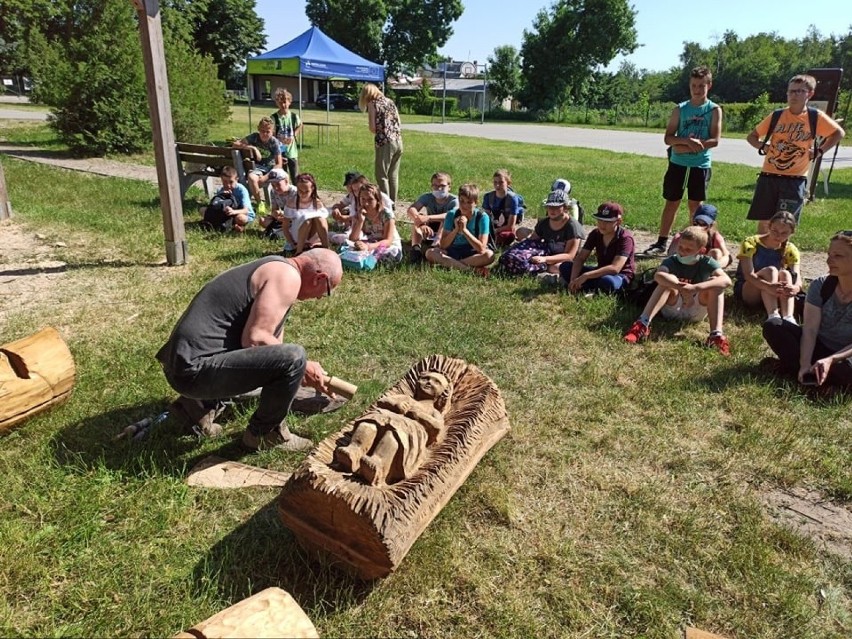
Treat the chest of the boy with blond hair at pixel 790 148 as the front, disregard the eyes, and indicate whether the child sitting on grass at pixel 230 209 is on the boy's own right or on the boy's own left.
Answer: on the boy's own right

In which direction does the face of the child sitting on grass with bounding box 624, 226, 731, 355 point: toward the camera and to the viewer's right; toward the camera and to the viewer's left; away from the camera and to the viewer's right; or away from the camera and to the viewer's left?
toward the camera and to the viewer's left

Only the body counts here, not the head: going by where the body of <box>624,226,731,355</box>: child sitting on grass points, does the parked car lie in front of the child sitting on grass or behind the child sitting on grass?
behind

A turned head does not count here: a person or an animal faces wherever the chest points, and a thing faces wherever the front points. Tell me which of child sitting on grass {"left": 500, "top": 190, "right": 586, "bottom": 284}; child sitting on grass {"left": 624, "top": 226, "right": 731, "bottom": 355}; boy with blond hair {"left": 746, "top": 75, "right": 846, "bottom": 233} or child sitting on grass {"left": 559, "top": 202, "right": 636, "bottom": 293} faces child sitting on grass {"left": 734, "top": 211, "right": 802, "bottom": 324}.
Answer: the boy with blond hair

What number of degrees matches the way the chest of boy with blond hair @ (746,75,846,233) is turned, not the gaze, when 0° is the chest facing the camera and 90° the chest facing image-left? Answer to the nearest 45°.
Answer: approximately 0°

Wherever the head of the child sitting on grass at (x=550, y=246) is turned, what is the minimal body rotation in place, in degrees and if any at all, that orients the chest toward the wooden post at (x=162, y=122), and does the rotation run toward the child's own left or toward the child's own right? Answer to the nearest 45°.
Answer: approximately 45° to the child's own right

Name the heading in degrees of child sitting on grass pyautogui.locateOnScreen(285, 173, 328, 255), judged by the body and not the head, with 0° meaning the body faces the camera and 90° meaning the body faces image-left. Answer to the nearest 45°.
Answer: approximately 0°

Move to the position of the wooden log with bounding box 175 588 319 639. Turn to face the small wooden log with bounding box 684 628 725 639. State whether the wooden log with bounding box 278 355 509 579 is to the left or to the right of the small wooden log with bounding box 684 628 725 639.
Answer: left

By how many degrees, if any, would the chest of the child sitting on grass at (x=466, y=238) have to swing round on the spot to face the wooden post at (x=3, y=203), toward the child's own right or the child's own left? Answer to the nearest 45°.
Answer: approximately 90° to the child's own right

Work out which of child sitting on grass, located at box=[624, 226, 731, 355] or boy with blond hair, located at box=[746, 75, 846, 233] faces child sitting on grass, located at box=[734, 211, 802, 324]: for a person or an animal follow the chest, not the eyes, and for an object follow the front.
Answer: the boy with blond hair

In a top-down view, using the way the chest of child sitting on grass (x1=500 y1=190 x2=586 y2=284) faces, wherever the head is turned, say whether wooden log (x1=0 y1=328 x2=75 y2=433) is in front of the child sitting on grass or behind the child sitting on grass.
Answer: in front

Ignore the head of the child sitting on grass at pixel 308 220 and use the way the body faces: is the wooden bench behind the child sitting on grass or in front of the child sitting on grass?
behind
